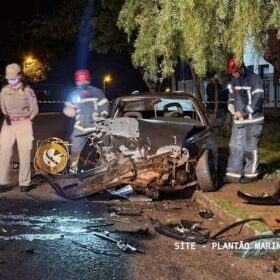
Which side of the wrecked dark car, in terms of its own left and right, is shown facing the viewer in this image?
front

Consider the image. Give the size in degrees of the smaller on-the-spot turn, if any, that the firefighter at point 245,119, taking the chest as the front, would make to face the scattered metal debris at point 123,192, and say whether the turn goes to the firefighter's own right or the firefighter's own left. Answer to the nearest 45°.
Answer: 0° — they already face it

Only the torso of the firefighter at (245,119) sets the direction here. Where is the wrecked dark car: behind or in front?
in front

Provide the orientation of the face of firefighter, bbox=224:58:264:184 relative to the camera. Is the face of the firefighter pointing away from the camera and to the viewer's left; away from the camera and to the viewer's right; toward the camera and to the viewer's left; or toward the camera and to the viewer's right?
toward the camera and to the viewer's left

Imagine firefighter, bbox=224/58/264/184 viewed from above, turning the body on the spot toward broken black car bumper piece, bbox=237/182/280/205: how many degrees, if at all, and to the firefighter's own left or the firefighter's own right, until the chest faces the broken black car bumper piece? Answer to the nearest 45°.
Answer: approximately 45° to the firefighter's own left

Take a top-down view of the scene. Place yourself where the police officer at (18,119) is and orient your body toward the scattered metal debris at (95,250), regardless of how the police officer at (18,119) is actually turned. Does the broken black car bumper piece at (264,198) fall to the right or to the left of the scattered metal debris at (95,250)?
left

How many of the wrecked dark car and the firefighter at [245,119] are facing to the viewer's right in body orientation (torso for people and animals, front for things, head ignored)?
0

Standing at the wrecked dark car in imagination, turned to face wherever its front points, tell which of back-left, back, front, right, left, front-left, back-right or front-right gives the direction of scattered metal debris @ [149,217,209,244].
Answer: front

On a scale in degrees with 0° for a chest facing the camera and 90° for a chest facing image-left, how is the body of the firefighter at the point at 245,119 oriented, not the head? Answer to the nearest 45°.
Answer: approximately 45°

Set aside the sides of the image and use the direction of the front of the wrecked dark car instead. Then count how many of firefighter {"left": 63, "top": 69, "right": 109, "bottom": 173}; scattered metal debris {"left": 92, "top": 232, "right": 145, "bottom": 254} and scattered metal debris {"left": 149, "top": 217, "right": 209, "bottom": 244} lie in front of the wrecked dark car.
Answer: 2

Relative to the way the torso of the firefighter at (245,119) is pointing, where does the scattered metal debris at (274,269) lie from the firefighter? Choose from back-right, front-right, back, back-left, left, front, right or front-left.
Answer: front-left

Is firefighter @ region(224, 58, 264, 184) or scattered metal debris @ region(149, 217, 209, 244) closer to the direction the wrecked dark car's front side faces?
the scattered metal debris
